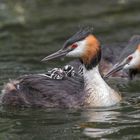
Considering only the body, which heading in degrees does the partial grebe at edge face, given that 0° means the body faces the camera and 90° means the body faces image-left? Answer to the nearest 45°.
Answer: approximately 90°
